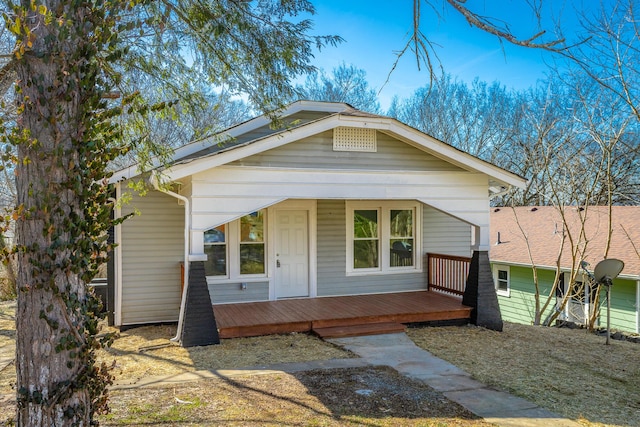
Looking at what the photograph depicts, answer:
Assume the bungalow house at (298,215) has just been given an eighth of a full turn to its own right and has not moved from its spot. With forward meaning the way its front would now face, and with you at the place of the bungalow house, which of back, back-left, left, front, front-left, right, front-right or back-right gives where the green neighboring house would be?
back

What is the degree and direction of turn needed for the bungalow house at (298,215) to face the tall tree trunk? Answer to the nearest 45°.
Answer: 0° — it already faces it

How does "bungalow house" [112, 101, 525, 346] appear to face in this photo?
toward the camera
